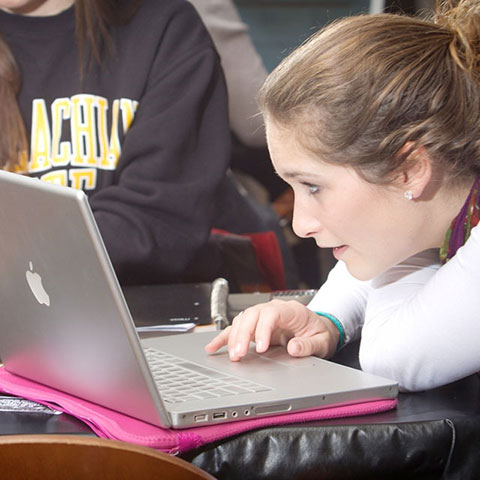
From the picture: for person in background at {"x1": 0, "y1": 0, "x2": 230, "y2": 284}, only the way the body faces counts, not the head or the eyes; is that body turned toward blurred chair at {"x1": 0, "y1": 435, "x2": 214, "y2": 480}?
yes

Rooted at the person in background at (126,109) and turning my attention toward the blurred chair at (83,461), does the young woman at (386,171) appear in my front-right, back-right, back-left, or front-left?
front-left

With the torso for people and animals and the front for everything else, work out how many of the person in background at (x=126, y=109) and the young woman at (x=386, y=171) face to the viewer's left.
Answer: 1

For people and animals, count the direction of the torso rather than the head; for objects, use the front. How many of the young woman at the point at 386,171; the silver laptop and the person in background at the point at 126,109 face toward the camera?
1

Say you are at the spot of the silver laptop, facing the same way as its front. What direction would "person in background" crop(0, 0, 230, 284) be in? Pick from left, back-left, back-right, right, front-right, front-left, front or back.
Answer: front-left

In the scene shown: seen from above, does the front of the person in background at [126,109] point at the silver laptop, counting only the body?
yes

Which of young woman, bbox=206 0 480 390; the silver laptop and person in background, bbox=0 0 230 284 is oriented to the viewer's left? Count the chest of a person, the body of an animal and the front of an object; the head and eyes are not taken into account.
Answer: the young woman

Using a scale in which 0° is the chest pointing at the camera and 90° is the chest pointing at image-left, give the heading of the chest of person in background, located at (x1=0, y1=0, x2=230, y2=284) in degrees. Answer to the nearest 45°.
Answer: approximately 0°

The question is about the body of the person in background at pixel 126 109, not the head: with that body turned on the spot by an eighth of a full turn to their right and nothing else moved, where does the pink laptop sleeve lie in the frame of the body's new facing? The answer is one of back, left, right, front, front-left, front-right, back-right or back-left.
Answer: front-left

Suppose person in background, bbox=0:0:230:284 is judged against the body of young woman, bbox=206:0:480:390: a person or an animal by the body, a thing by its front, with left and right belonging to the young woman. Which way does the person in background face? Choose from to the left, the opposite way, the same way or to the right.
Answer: to the left

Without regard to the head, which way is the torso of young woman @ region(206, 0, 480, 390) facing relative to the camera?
to the viewer's left

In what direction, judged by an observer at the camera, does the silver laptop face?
facing away from the viewer and to the right of the viewer

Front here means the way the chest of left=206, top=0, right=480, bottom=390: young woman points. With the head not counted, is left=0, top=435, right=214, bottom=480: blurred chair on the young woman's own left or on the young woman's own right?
on the young woman's own left

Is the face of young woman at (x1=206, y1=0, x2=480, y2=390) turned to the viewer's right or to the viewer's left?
to the viewer's left
